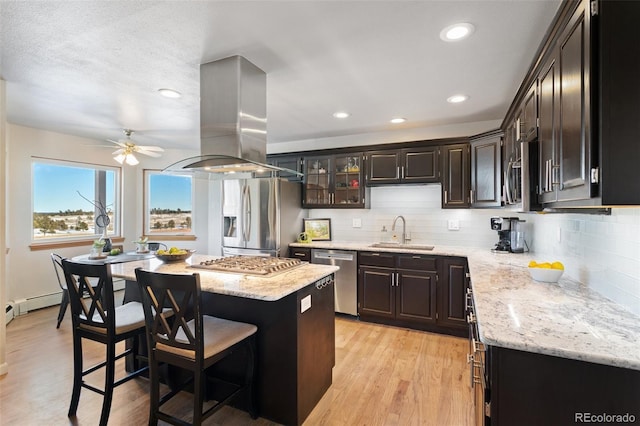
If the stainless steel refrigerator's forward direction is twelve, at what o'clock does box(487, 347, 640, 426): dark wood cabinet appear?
The dark wood cabinet is roughly at 10 o'clock from the stainless steel refrigerator.

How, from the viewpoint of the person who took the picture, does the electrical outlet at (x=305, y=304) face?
facing the viewer and to the right of the viewer

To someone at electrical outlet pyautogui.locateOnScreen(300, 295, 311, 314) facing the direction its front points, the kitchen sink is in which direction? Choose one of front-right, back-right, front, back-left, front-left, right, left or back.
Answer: left

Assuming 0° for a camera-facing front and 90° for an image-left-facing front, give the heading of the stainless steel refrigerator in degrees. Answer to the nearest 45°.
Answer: approximately 45°

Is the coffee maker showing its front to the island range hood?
yes

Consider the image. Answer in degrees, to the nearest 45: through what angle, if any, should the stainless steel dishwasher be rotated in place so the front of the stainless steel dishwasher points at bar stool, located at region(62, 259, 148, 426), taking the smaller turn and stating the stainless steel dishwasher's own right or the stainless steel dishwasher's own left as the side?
0° — it already faces it

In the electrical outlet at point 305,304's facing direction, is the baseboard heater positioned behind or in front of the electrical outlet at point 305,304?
behind

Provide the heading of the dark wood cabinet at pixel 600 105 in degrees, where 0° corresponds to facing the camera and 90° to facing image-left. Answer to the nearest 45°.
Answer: approximately 90°

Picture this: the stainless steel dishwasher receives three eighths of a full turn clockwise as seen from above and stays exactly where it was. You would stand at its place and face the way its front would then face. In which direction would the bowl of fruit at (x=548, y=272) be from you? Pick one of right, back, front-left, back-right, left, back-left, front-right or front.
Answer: back-right

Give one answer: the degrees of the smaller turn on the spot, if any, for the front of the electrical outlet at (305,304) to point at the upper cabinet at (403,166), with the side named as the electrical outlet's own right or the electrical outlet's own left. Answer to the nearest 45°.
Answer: approximately 90° to the electrical outlet's own left

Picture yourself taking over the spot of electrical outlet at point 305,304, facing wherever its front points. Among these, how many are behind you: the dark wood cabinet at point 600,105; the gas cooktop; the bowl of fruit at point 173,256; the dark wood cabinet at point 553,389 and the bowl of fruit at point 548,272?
2

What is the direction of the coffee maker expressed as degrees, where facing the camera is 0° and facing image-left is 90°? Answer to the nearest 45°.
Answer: approximately 45°

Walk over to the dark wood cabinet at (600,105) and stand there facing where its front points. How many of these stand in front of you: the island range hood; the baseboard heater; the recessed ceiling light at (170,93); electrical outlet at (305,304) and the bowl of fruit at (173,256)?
5
